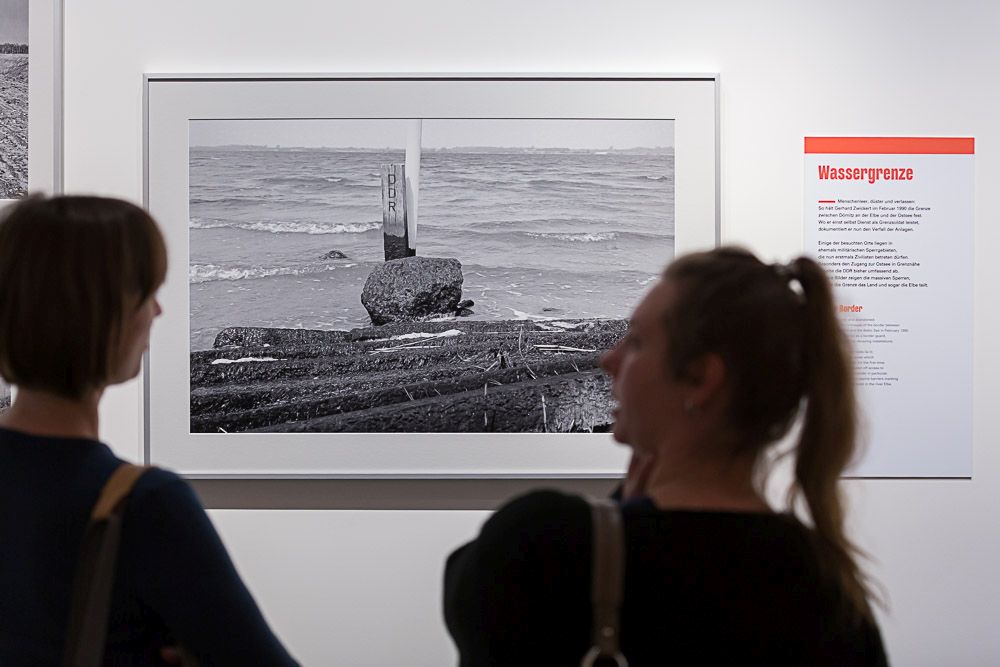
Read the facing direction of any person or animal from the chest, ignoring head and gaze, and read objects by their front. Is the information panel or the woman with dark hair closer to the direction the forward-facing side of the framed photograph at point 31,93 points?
the woman with dark hair

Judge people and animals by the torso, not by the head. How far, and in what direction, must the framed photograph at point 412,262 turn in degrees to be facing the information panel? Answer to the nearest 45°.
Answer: approximately 90° to its left

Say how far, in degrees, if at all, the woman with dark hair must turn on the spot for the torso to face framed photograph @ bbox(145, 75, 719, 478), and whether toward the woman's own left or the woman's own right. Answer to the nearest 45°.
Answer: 0° — they already face it

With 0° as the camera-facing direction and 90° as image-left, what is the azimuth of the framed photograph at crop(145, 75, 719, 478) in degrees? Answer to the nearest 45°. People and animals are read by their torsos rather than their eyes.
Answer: approximately 0°

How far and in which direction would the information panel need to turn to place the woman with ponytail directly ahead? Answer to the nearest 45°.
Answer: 0° — it already faces them

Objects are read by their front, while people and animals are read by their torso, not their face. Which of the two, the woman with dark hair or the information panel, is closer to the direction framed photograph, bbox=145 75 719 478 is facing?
the woman with dark hair

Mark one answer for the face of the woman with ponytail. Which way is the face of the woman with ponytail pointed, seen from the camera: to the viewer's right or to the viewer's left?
to the viewer's left

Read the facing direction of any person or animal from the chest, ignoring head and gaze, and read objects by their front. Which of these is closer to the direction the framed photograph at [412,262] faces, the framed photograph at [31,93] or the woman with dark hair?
the woman with dark hair

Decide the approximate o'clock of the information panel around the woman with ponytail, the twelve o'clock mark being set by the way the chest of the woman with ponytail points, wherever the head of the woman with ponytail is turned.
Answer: The information panel is roughly at 2 o'clock from the woman with ponytail.
